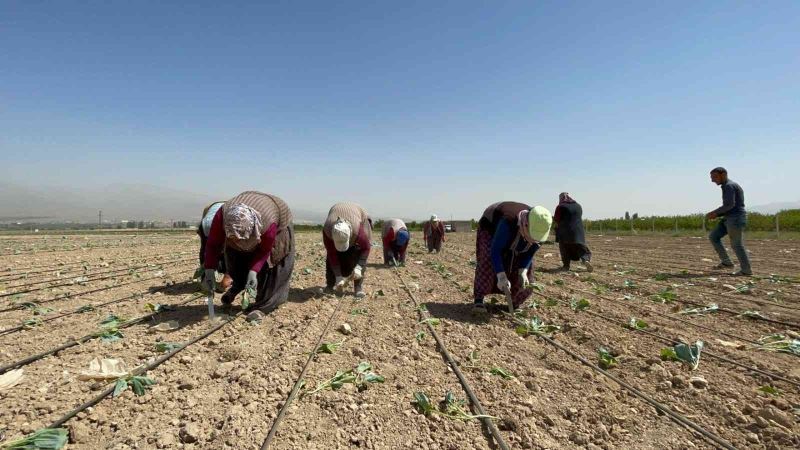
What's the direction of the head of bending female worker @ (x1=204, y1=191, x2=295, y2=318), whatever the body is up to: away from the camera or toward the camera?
toward the camera

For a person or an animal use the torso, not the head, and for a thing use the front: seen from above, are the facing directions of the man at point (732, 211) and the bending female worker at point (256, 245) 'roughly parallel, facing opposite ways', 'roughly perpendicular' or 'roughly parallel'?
roughly perpendicular

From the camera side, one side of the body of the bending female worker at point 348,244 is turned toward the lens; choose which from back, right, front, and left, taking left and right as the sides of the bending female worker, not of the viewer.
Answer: front

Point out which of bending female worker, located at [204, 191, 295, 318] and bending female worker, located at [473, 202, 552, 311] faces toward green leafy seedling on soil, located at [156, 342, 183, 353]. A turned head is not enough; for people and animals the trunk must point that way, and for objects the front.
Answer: bending female worker, located at [204, 191, 295, 318]

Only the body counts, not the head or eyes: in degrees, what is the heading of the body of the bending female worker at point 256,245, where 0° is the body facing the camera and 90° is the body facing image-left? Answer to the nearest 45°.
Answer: approximately 45°

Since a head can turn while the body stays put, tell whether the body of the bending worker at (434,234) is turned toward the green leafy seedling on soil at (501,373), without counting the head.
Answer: yes

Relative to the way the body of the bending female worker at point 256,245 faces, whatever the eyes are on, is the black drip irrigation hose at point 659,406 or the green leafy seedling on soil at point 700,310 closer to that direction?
the black drip irrigation hose

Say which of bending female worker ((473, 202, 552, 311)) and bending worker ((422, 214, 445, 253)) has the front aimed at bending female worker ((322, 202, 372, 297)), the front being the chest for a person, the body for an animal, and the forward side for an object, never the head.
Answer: the bending worker

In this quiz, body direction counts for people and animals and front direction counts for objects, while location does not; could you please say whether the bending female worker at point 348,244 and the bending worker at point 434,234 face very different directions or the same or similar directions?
same or similar directions

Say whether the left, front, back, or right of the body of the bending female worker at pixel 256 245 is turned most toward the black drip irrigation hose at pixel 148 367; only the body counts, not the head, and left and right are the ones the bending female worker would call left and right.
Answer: front

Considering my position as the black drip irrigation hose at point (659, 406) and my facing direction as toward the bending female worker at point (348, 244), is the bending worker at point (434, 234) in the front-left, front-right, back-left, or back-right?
front-right

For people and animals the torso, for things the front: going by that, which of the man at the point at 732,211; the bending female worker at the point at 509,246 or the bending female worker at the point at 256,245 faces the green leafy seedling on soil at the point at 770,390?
the bending female worker at the point at 509,246

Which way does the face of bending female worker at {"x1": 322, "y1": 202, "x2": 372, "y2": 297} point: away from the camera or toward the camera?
toward the camera

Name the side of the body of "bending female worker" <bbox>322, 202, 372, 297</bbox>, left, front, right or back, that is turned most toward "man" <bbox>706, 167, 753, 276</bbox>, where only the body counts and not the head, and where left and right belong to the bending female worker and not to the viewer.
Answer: left

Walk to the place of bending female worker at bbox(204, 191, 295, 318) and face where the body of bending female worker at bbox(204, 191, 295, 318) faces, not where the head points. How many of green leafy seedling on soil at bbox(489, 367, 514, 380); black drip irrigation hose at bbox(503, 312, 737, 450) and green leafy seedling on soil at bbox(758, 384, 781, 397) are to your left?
3

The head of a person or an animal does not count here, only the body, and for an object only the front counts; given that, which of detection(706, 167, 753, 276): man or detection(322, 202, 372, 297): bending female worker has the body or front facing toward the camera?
the bending female worker

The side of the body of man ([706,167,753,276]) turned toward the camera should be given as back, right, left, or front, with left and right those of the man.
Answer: left

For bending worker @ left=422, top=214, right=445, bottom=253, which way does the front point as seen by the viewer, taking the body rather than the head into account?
toward the camera

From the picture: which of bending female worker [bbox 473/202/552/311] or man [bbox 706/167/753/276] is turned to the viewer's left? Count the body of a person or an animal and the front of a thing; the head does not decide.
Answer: the man
